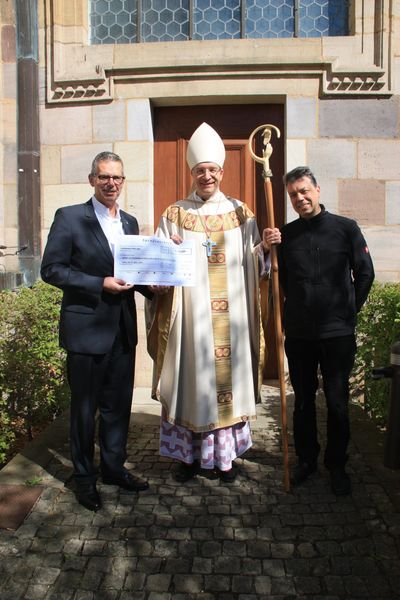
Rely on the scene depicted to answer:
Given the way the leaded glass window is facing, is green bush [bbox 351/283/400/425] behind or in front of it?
in front

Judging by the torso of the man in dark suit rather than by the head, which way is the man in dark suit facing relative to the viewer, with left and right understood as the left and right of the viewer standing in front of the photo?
facing the viewer and to the right of the viewer

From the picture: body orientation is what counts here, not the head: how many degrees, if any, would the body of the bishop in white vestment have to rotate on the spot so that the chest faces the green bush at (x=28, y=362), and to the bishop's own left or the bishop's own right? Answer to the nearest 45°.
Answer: approximately 135° to the bishop's own right

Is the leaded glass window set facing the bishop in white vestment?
yes

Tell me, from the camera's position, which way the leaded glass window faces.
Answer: facing the viewer

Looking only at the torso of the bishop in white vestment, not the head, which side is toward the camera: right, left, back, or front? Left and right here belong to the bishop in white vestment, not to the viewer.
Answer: front

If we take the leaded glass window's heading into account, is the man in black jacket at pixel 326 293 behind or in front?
in front

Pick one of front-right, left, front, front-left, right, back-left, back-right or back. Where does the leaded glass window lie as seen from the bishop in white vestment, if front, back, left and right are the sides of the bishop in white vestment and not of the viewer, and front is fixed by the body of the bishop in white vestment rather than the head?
back

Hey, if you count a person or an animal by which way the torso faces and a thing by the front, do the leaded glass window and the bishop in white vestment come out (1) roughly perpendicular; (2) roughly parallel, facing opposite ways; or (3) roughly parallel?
roughly parallel

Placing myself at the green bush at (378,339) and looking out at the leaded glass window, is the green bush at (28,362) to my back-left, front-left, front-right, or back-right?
front-left

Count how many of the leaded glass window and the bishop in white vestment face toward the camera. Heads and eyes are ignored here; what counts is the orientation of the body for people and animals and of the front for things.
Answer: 2
